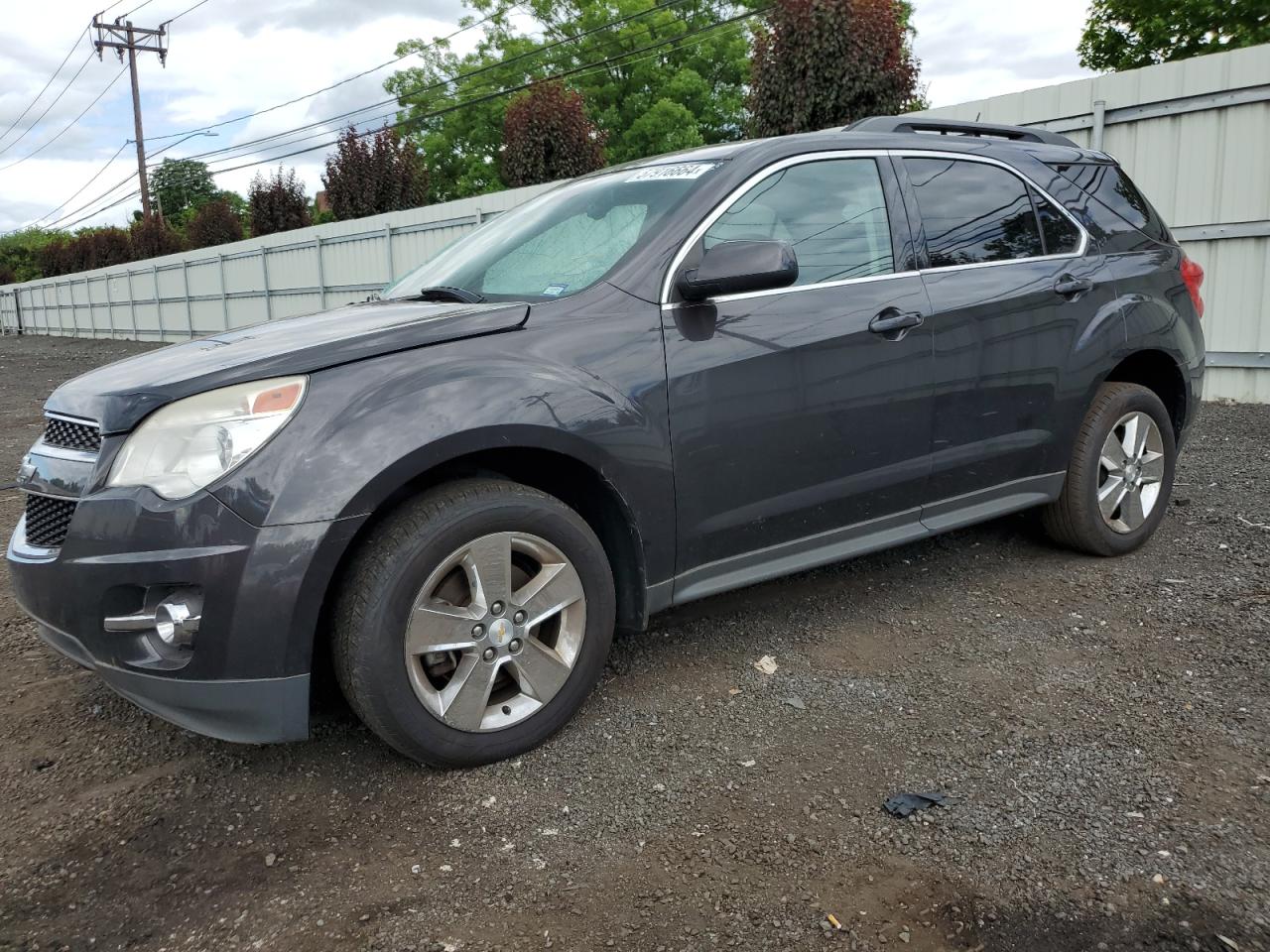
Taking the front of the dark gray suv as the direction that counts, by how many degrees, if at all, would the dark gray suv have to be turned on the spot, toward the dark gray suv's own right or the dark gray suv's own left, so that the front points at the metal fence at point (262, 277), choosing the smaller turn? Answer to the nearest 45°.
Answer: approximately 135° to the dark gray suv's own right

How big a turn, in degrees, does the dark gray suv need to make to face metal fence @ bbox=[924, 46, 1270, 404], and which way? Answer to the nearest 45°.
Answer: approximately 180°

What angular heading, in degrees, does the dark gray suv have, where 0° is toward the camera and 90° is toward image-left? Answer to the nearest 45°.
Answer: approximately 45°

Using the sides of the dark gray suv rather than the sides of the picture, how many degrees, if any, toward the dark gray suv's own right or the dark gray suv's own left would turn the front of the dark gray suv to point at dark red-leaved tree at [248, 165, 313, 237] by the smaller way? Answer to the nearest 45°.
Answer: approximately 135° to the dark gray suv's own right

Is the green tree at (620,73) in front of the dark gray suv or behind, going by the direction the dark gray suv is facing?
behind

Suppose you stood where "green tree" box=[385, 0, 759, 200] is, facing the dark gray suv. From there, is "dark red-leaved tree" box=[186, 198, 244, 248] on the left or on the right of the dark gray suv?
right

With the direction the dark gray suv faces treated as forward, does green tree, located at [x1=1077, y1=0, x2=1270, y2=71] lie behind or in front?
behind

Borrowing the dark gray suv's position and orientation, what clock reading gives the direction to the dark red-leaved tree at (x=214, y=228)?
The dark red-leaved tree is roughly at 4 o'clock from the dark gray suv.
